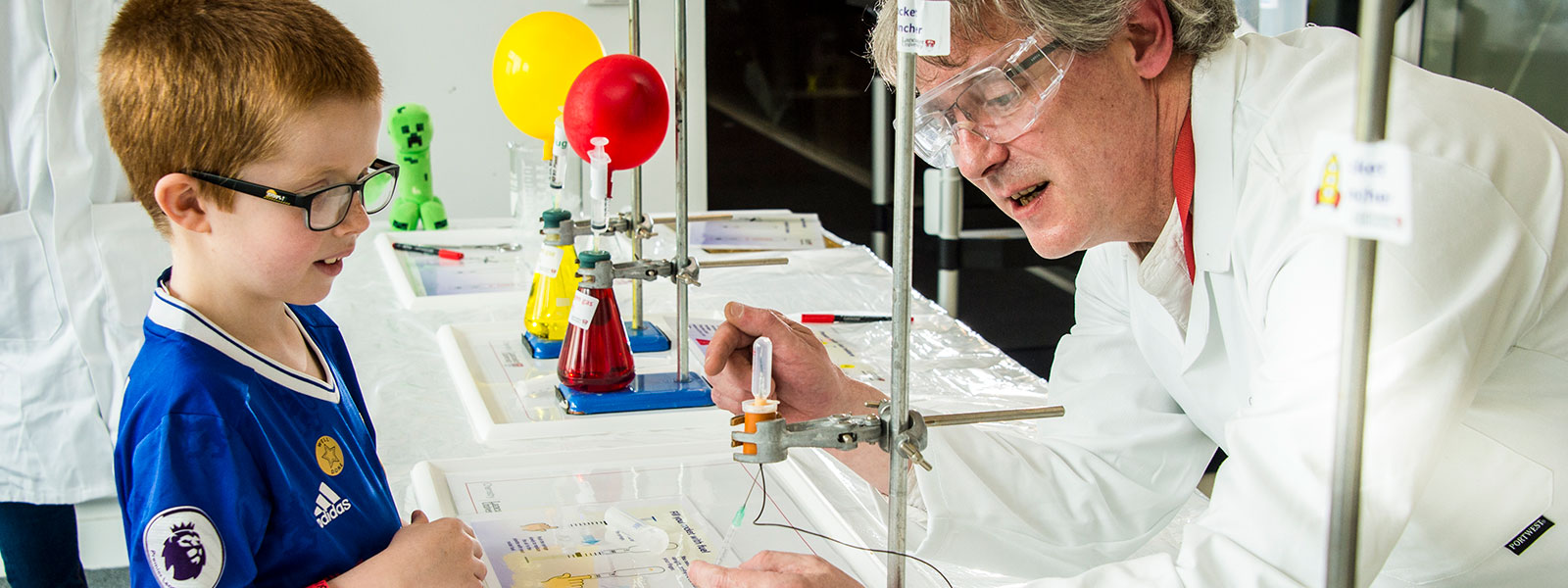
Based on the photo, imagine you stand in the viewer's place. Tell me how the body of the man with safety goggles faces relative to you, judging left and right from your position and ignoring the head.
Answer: facing the viewer and to the left of the viewer

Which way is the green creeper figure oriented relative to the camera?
toward the camera

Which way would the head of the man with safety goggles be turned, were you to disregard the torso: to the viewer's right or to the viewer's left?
to the viewer's left

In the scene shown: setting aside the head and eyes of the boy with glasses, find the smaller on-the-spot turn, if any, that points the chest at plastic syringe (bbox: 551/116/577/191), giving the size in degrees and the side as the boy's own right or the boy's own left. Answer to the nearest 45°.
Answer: approximately 90° to the boy's own left

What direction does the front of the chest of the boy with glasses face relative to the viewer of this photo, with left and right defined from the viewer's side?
facing the viewer and to the right of the viewer

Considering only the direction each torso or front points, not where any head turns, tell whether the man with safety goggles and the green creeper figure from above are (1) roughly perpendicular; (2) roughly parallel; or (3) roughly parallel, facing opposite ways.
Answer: roughly perpendicular

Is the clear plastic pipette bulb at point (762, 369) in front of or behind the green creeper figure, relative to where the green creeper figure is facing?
in front

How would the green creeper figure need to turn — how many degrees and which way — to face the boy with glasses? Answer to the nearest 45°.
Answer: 0° — it already faces them

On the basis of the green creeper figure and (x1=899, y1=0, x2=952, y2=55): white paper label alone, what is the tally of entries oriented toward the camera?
2

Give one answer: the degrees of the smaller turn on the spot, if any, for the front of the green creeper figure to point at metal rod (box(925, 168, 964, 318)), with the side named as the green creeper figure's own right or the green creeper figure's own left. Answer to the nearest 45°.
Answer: approximately 90° to the green creeper figure's own left

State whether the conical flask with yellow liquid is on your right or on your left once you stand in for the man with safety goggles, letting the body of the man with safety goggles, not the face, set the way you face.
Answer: on your right

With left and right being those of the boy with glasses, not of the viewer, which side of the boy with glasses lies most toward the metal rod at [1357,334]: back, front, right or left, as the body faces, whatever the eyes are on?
front

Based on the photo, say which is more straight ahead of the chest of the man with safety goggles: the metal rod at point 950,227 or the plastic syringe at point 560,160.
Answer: the plastic syringe

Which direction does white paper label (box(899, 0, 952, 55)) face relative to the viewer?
toward the camera

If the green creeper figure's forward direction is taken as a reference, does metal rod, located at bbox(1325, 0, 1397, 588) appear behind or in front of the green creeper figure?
in front

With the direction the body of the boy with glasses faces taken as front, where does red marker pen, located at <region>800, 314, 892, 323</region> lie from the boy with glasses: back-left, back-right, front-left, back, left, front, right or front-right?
left
